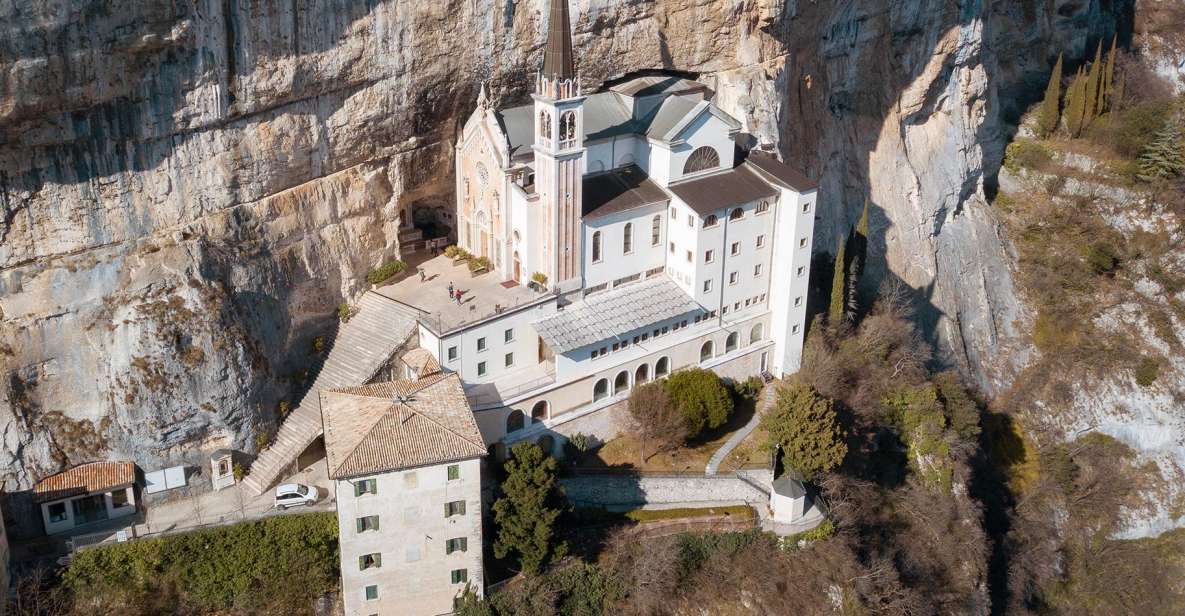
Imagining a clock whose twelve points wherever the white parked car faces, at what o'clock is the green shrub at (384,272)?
The green shrub is roughly at 10 o'clock from the white parked car.

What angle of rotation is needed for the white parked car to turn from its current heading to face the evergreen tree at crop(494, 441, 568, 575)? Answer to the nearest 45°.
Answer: approximately 45° to its right

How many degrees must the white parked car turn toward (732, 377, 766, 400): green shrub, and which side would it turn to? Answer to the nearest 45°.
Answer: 0° — it already faces it

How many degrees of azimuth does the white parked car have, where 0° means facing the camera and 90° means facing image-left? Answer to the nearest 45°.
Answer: approximately 270°

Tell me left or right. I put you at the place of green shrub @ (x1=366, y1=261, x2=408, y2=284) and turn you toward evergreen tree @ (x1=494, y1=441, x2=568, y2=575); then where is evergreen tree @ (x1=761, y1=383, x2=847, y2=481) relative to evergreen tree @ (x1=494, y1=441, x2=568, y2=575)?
left
